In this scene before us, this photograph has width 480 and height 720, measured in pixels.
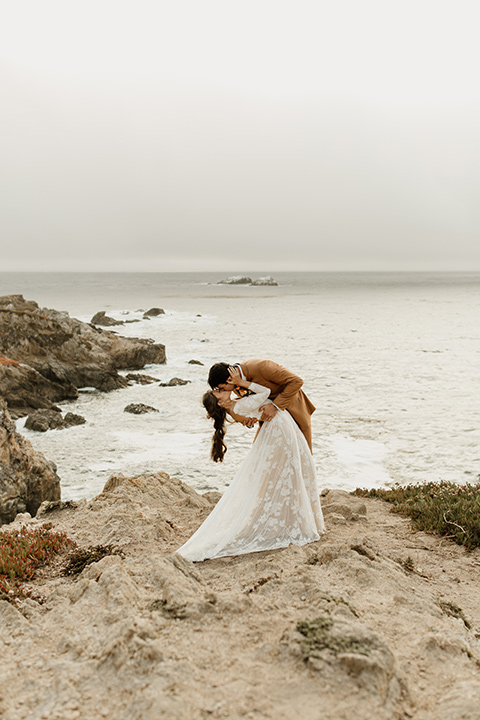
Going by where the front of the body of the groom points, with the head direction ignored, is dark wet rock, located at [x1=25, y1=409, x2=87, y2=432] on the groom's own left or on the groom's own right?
on the groom's own right

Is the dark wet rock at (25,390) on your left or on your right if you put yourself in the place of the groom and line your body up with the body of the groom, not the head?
on your right

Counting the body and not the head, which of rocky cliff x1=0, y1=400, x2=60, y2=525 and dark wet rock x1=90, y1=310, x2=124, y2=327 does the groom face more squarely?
the rocky cliff

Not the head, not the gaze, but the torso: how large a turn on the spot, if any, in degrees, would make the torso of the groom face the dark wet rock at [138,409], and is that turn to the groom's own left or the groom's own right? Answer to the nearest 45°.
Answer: approximately 90° to the groom's own right

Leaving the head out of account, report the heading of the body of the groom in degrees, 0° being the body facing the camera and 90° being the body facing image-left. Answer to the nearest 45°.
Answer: approximately 90°

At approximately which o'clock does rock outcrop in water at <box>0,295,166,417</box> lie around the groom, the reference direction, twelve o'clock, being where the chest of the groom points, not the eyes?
The rock outcrop in water is roughly at 2 o'clock from the groom.

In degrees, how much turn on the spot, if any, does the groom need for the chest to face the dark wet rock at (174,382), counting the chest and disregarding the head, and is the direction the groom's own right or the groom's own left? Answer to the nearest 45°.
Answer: approximately 90° to the groom's own right

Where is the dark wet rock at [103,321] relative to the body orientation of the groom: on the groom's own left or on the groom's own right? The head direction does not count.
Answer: on the groom's own right
